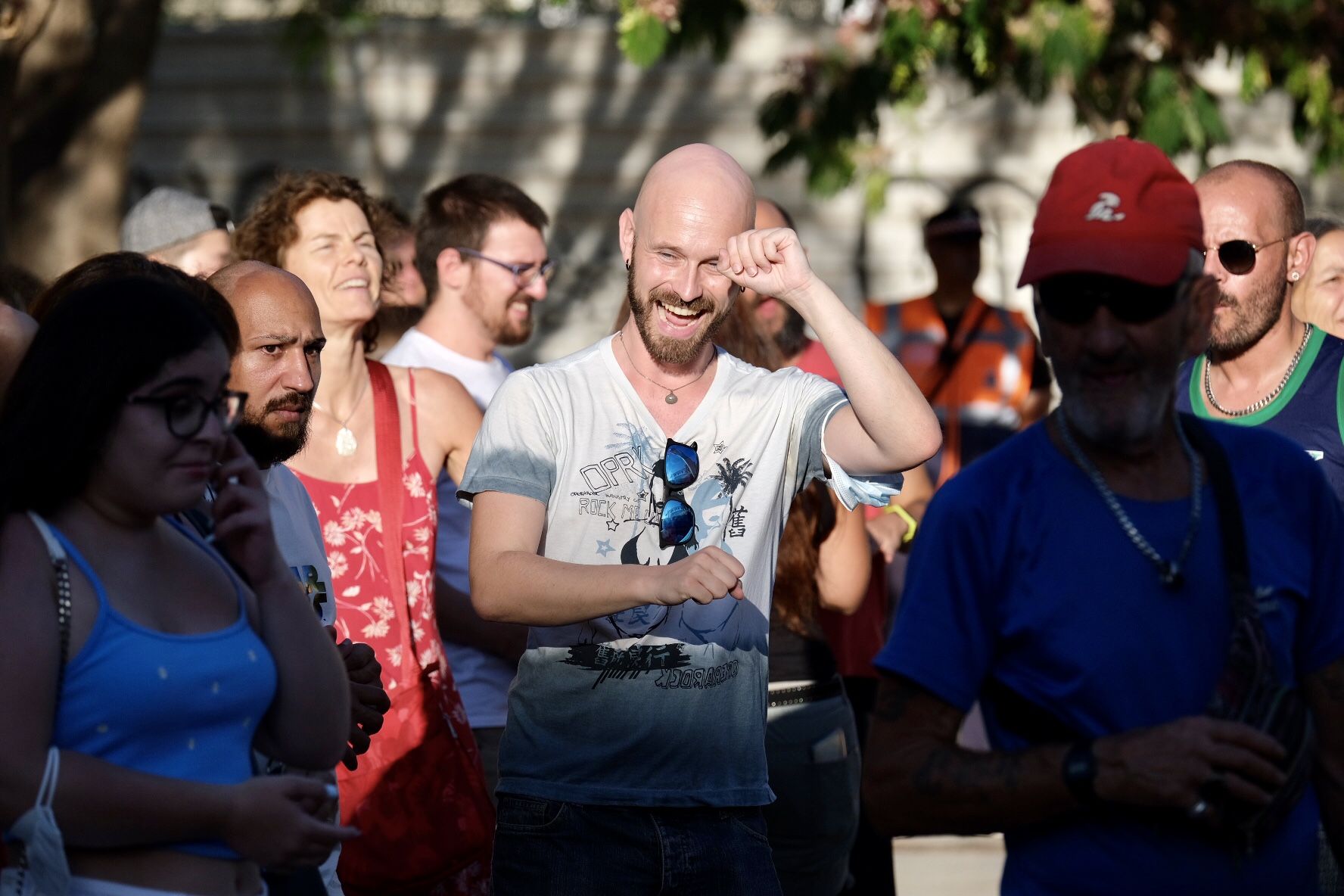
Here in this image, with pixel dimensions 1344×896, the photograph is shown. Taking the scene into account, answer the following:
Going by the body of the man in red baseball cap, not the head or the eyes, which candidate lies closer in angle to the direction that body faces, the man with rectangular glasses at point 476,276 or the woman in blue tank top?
the woman in blue tank top

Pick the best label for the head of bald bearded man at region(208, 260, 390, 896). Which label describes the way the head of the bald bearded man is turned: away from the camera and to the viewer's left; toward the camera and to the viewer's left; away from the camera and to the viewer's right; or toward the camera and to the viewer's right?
toward the camera and to the viewer's right

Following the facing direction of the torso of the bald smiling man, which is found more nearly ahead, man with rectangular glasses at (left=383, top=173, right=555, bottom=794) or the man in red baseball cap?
the man in red baseball cap

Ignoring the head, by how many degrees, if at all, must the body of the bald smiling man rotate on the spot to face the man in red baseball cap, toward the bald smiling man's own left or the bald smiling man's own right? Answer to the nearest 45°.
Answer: approximately 45° to the bald smiling man's own left

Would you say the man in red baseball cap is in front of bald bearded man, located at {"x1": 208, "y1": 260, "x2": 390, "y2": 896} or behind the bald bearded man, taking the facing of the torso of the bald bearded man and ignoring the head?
in front

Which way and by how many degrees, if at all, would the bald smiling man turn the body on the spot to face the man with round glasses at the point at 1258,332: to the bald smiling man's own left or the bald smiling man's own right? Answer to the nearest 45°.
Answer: approximately 135° to the bald smiling man's own left

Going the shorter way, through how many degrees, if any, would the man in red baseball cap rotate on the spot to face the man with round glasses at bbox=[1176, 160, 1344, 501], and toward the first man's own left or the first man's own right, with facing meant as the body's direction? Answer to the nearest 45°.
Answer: approximately 180°

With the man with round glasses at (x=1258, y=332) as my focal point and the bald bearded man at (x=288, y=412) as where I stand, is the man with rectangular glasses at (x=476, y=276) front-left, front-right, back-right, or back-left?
front-left

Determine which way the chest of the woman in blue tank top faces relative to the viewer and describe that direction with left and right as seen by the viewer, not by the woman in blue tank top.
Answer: facing the viewer and to the right of the viewer

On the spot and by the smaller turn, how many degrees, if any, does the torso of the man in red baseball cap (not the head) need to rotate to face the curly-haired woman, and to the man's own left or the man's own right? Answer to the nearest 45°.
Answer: approximately 135° to the man's own right

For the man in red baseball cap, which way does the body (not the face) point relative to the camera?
toward the camera

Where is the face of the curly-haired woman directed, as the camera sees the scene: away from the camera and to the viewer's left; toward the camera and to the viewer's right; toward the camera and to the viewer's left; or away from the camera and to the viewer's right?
toward the camera and to the viewer's right

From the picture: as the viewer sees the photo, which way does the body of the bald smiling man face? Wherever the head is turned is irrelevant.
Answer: toward the camera

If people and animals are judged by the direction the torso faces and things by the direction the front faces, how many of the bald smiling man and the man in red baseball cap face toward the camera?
2
